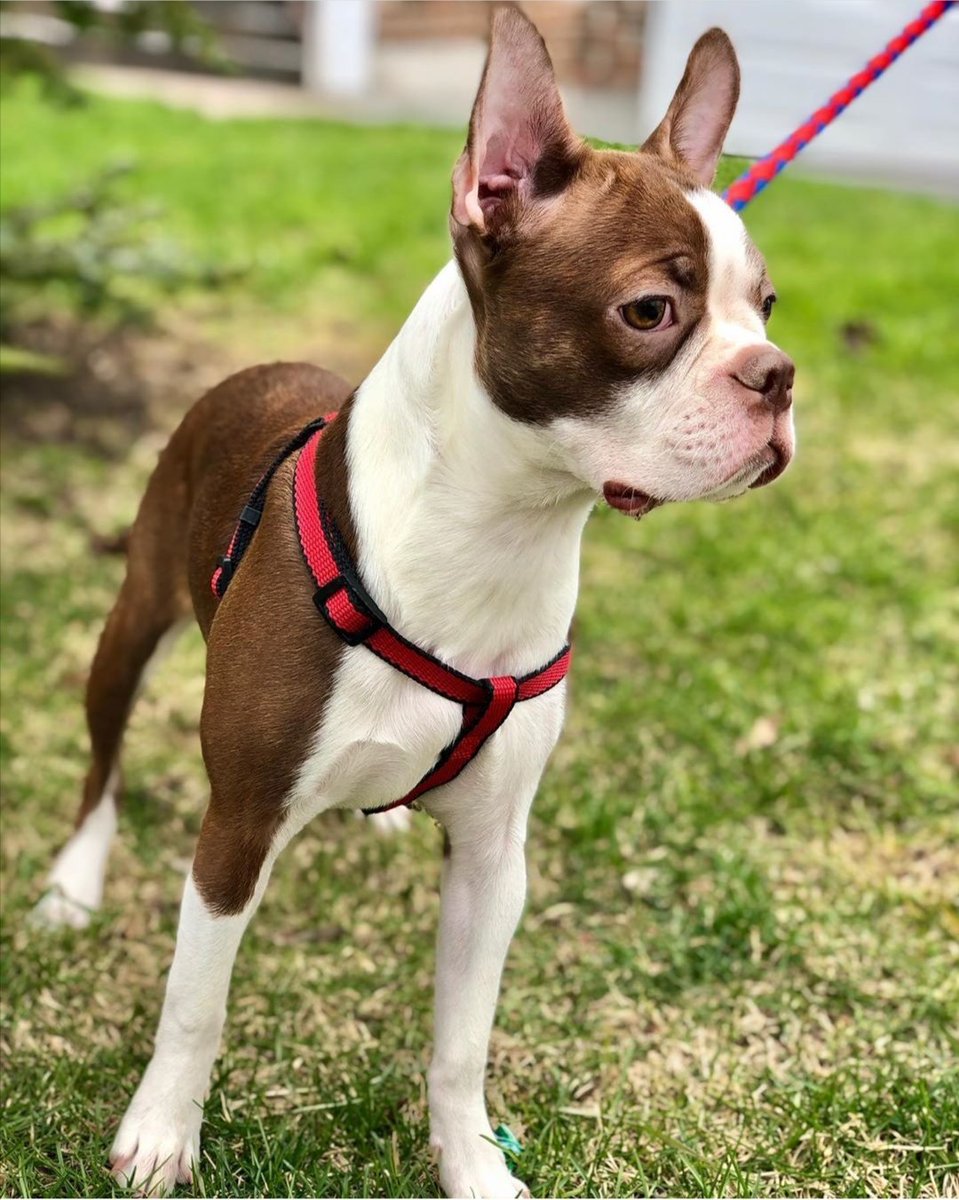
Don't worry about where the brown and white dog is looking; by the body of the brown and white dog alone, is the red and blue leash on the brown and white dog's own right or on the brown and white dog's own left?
on the brown and white dog's own left

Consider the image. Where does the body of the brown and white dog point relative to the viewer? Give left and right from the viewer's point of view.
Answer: facing the viewer and to the right of the viewer
